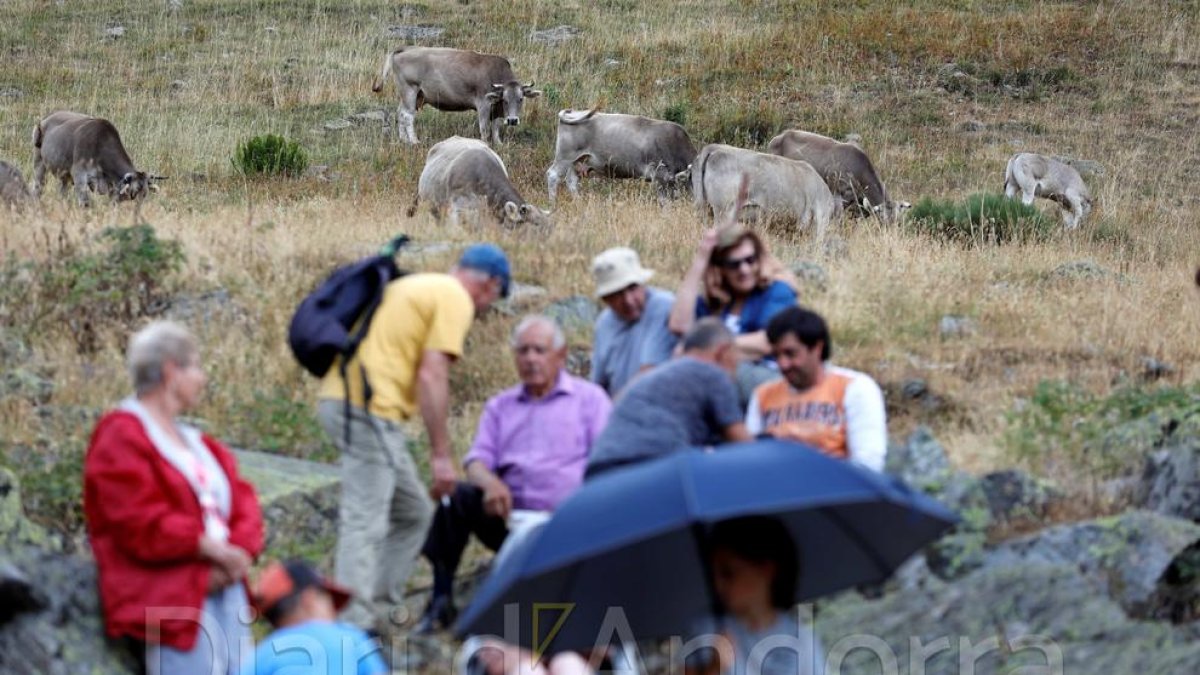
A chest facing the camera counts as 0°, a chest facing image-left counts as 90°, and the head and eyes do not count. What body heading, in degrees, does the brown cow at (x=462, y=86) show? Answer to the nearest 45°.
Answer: approximately 270°

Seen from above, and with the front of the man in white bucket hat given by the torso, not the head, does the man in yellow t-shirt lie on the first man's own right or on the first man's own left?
on the first man's own right

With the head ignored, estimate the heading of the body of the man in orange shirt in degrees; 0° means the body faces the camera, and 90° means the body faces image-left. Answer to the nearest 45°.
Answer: approximately 45°

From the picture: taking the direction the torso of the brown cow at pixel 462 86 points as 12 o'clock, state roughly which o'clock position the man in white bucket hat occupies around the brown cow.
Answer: The man in white bucket hat is roughly at 3 o'clock from the brown cow.

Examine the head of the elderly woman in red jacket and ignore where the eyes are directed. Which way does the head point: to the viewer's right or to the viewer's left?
to the viewer's right

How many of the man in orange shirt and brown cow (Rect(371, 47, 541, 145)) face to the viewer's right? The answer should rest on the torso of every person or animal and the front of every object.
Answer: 1
